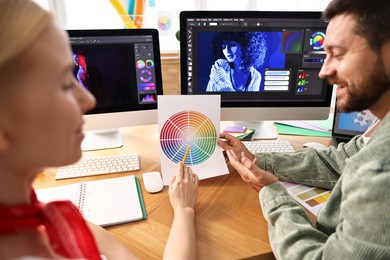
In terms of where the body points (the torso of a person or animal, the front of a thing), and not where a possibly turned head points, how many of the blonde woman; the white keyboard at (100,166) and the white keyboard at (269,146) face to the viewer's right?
1

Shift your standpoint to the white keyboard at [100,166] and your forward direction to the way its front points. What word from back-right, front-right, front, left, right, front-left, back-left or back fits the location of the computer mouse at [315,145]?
left

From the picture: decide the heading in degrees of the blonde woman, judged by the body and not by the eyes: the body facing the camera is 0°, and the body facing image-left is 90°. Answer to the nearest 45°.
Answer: approximately 270°

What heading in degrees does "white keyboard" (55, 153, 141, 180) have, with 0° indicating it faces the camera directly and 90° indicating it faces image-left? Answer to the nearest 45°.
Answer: approximately 0°

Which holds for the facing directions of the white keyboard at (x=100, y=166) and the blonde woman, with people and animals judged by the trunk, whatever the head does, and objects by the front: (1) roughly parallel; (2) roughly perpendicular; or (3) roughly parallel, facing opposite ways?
roughly perpendicular

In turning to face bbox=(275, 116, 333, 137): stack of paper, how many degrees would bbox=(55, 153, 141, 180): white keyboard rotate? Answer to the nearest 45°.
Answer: approximately 90° to its left

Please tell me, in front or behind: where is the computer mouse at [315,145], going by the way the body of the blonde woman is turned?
in front

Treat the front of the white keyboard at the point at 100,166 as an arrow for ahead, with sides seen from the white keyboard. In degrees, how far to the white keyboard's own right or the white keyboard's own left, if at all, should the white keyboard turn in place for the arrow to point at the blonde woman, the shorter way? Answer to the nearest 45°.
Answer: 0° — it already faces them

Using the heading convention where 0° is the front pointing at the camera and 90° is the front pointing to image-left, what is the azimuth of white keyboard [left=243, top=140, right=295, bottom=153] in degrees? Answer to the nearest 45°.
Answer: approximately 0°

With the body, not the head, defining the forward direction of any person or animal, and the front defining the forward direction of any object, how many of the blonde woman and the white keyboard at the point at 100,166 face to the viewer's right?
1

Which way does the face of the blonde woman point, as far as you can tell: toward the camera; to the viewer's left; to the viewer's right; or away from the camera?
to the viewer's right
